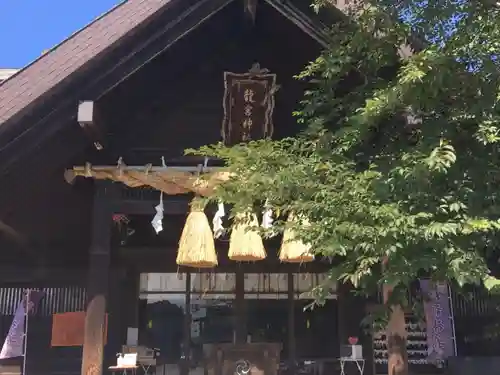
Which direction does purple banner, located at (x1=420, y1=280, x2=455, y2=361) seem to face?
toward the camera

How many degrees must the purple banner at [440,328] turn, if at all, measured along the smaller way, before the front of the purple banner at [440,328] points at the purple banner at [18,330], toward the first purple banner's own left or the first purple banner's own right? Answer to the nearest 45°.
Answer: approximately 90° to the first purple banner's own right

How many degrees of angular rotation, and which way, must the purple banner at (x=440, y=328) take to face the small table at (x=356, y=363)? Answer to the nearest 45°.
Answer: approximately 90° to its right

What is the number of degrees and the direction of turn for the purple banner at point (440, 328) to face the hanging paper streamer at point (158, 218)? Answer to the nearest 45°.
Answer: approximately 45° to its right

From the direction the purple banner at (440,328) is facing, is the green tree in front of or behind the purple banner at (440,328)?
in front

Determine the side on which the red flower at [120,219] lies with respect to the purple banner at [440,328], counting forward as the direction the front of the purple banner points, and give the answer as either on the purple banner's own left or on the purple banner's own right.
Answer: on the purple banner's own right

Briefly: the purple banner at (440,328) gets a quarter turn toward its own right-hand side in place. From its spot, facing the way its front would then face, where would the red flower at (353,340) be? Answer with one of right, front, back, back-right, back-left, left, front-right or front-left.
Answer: front
